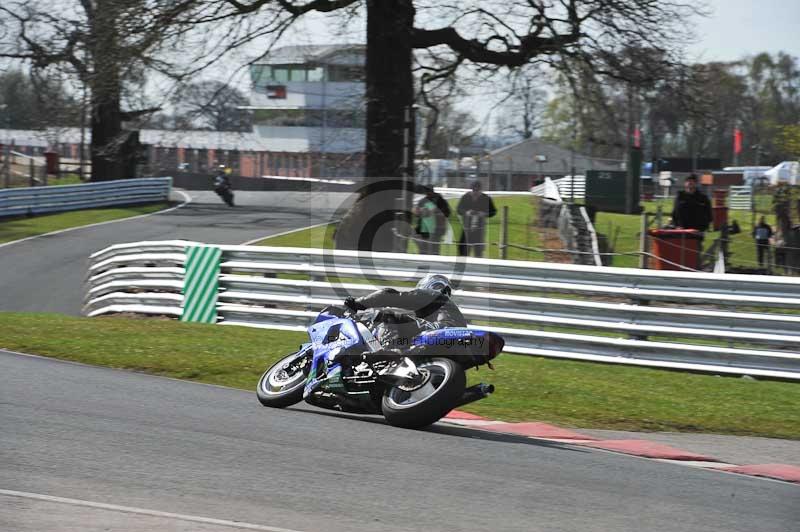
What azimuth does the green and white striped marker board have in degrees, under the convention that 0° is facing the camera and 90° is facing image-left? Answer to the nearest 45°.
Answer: approximately 0°

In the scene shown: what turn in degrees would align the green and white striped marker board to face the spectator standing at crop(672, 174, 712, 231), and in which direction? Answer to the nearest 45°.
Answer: approximately 90° to its left

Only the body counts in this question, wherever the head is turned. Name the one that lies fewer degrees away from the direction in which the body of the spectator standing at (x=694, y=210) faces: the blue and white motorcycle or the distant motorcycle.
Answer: the blue and white motorcycle

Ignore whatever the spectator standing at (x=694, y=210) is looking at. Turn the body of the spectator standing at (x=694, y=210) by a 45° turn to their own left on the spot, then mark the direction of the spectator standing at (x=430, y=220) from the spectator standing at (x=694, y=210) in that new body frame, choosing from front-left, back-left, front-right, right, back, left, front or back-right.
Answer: back-right

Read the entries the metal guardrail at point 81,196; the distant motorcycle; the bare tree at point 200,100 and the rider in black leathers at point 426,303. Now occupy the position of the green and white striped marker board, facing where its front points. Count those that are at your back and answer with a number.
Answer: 3
